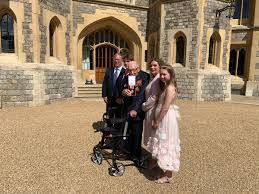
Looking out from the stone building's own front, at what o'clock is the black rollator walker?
The black rollator walker is roughly at 12 o'clock from the stone building.

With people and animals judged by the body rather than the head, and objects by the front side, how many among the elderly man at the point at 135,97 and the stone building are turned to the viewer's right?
0

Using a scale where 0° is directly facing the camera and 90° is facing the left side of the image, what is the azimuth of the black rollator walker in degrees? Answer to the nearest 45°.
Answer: approximately 45°

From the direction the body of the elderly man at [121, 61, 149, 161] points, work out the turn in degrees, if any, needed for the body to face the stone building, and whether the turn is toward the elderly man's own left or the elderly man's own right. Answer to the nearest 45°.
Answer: approximately 135° to the elderly man's own right

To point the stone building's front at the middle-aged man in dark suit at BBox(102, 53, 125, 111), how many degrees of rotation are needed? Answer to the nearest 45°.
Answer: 0° — it already faces them

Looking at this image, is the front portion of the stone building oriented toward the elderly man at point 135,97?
yes

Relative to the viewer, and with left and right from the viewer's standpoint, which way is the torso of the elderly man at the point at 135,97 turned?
facing the viewer and to the left of the viewer

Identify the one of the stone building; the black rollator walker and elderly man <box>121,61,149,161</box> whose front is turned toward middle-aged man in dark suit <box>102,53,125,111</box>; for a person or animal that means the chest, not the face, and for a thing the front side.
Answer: the stone building

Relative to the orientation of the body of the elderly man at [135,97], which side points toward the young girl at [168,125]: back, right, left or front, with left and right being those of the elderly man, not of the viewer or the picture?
left
